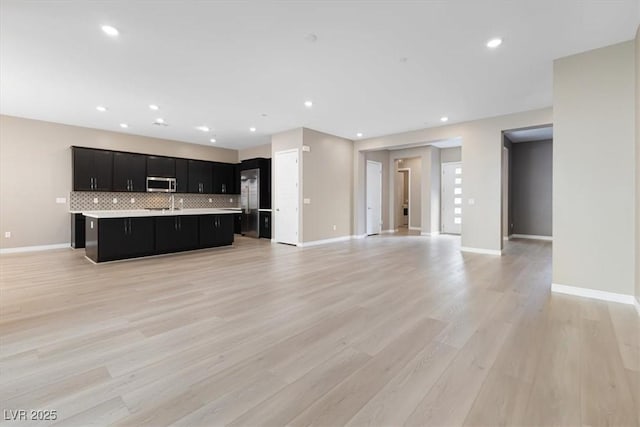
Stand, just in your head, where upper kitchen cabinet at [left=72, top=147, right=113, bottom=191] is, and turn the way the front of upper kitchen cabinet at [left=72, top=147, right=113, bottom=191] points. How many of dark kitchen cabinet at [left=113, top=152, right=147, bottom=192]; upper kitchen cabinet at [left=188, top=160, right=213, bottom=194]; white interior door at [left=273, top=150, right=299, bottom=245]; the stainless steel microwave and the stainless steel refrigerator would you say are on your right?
0

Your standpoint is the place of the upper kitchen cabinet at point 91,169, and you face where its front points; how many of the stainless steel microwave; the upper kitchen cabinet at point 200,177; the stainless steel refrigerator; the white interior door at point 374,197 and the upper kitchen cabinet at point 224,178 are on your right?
0

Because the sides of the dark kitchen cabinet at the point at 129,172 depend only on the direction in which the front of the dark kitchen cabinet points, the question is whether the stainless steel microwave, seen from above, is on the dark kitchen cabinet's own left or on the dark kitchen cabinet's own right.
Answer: on the dark kitchen cabinet's own left

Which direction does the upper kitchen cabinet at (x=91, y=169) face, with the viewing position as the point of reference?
facing the viewer

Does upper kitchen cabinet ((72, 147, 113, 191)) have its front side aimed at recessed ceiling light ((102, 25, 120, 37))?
yes

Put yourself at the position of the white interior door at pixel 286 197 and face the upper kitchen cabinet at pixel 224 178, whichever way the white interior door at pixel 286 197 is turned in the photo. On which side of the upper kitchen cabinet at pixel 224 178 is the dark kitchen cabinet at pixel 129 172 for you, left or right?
left

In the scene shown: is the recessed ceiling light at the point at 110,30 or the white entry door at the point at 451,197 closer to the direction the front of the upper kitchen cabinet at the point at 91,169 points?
the recessed ceiling light

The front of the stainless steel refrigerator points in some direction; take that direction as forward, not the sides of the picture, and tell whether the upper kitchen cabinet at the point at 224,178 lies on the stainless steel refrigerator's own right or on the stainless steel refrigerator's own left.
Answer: on the stainless steel refrigerator's own right

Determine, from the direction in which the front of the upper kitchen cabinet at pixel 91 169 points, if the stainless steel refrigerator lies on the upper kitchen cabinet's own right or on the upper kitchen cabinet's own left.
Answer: on the upper kitchen cabinet's own left

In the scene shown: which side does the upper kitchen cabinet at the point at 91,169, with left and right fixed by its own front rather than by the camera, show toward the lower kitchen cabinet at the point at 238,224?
left

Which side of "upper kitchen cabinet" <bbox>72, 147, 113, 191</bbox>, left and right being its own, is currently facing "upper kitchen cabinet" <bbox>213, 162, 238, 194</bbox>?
left

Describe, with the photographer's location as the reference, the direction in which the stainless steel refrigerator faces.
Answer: facing the viewer and to the left of the viewer

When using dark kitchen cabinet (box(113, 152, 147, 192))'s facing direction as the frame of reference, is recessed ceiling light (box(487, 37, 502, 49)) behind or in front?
in front

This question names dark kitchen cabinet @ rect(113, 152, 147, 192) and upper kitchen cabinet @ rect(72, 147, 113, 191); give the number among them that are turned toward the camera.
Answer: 2

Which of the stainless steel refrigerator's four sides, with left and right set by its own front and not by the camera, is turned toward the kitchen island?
front

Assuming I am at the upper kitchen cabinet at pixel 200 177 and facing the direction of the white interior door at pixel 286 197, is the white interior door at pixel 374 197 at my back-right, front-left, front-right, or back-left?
front-left

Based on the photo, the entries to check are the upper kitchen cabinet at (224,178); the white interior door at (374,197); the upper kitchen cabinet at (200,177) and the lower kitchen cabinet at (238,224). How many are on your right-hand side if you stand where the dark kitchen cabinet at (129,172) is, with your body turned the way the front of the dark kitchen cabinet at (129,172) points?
0

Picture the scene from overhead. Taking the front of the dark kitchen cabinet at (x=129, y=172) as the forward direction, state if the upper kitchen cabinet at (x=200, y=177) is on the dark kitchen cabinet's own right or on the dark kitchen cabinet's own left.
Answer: on the dark kitchen cabinet's own left
